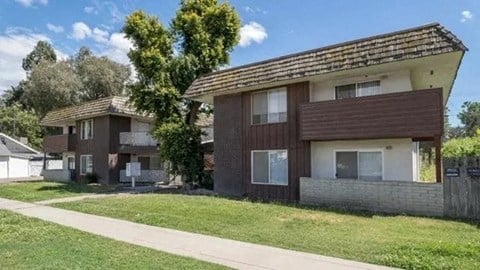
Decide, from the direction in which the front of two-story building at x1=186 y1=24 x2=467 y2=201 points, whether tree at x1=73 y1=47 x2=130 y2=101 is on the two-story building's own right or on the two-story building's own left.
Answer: on the two-story building's own right

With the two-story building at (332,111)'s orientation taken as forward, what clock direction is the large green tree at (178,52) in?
The large green tree is roughly at 3 o'clock from the two-story building.

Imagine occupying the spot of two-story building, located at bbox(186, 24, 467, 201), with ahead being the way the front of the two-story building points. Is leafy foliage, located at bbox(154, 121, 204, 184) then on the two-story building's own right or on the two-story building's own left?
on the two-story building's own right

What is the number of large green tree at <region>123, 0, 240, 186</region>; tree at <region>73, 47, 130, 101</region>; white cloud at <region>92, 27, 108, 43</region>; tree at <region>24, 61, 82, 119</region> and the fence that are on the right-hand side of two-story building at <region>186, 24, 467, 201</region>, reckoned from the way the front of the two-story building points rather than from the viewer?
4

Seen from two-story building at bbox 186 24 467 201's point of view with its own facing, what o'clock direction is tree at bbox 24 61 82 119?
The tree is roughly at 3 o'clock from the two-story building.

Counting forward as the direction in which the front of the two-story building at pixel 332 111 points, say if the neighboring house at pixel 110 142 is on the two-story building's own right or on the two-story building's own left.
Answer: on the two-story building's own right

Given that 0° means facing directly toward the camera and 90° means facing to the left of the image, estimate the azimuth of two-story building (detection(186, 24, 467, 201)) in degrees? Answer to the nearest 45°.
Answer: approximately 45°

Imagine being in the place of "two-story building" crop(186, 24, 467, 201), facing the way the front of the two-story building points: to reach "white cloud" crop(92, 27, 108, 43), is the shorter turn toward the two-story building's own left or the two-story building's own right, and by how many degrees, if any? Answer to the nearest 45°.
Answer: approximately 90° to the two-story building's own right

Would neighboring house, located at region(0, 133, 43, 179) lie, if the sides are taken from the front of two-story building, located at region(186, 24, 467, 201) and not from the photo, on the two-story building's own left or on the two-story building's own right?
on the two-story building's own right

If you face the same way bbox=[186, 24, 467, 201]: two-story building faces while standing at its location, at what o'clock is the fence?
The fence is roughly at 9 o'clock from the two-story building.

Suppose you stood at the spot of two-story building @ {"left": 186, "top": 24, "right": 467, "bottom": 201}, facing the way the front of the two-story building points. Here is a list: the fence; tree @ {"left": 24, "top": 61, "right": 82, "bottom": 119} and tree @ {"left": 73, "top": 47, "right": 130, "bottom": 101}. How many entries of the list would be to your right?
2
